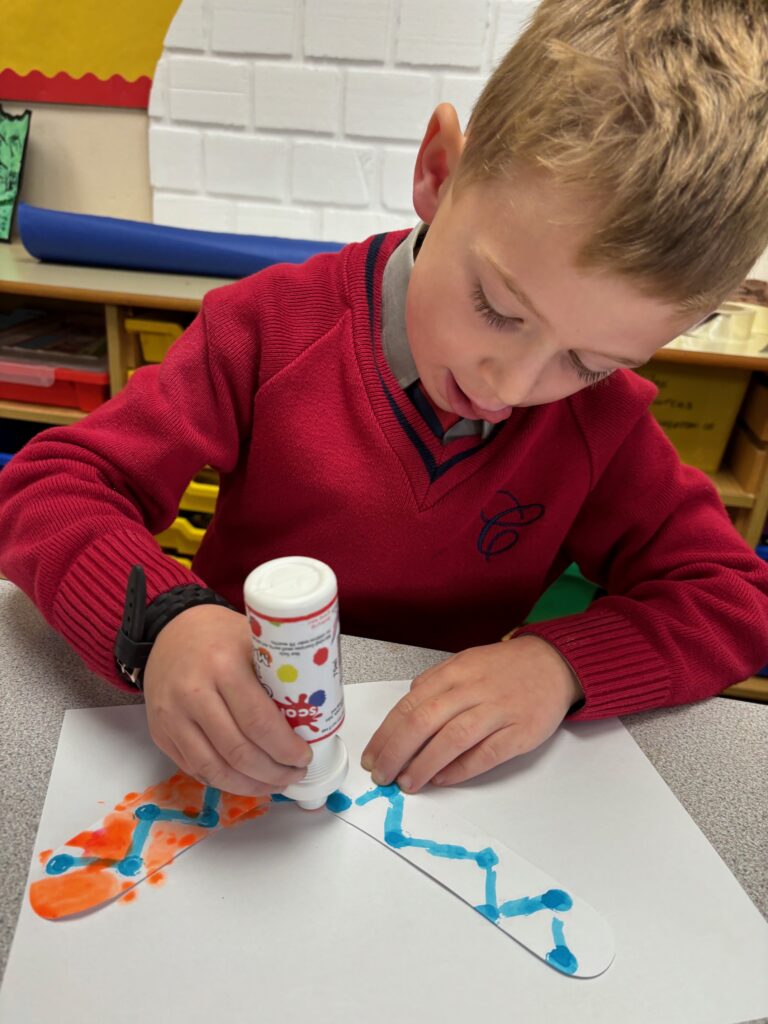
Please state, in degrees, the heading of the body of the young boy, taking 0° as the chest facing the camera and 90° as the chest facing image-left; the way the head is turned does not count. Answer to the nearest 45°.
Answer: approximately 0°

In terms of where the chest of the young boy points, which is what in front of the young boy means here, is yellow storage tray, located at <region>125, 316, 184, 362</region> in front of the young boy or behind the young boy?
behind

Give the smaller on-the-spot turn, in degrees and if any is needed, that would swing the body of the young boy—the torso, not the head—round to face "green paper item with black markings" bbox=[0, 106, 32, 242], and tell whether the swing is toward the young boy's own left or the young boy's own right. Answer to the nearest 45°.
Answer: approximately 135° to the young boy's own right

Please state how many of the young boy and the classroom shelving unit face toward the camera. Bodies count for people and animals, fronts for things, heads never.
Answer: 2

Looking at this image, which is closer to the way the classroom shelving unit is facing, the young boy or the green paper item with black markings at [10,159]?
the young boy

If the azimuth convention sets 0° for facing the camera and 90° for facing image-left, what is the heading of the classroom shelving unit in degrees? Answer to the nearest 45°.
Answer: approximately 0°
